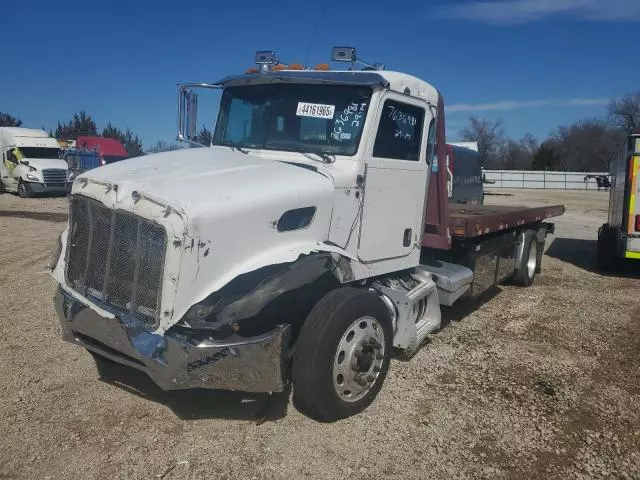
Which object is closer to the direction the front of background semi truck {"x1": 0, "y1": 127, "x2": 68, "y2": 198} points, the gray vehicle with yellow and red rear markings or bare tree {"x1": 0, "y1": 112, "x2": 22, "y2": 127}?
the gray vehicle with yellow and red rear markings

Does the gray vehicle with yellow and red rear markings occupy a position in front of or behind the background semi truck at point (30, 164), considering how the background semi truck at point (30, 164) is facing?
in front

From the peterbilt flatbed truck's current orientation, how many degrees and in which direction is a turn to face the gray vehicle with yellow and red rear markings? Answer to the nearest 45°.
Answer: approximately 180°

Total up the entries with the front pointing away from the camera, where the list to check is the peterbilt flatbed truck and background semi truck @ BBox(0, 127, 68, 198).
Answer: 0
